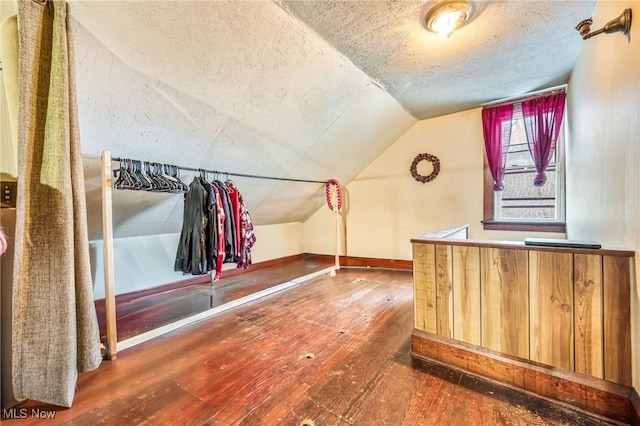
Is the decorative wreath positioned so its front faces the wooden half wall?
yes

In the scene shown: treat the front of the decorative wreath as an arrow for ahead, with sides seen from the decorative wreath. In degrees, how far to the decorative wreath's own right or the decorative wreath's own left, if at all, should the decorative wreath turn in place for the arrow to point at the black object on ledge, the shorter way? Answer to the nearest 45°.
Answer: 0° — it already faces it

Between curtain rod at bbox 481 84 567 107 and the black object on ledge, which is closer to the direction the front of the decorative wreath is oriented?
the black object on ledge

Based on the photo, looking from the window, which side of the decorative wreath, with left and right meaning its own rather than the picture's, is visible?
left

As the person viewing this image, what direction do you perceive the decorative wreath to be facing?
facing the viewer

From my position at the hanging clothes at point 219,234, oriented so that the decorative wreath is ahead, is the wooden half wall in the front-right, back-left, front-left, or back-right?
front-right

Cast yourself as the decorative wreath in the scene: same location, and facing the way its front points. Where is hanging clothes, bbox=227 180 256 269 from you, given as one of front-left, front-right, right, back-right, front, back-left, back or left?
front-right

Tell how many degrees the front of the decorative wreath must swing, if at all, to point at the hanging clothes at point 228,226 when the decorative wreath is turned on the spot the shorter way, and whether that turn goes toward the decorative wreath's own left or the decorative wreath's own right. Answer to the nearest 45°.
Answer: approximately 45° to the decorative wreath's own right

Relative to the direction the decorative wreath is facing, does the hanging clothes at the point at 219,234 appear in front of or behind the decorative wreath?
in front

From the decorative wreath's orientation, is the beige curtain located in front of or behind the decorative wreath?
in front

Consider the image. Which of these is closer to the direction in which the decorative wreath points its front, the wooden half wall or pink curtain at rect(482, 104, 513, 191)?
the wooden half wall

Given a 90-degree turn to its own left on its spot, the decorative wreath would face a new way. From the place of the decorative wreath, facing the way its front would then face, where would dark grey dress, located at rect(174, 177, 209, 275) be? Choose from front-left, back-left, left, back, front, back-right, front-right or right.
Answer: back-right

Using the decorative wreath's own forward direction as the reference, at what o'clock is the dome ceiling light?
The dome ceiling light is roughly at 12 o'clock from the decorative wreath.

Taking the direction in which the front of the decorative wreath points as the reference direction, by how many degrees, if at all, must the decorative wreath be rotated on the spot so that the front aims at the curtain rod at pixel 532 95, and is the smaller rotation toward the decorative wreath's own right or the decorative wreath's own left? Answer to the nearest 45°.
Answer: approximately 90° to the decorative wreath's own left

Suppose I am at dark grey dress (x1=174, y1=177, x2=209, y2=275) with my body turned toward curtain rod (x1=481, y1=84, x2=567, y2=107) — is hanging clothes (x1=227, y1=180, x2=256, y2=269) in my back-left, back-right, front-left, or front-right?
front-left
